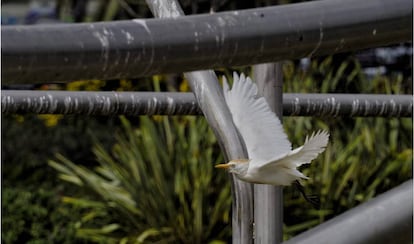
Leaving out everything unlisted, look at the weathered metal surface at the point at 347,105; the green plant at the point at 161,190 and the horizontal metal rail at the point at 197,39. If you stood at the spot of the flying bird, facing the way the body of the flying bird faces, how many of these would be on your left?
1

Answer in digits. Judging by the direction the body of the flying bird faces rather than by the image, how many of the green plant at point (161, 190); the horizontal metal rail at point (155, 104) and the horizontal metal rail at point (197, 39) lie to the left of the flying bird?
1

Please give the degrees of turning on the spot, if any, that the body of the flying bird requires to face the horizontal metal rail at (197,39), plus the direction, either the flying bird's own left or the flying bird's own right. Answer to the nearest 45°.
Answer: approximately 90° to the flying bird's own left

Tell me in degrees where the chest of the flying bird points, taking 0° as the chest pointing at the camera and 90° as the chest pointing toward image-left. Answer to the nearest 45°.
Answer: approximately 90°

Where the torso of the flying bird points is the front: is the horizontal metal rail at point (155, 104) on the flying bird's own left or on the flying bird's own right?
on the flying bird's own right

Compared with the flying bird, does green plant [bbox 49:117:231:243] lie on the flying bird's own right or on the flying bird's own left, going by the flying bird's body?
on the flying bird's own right
